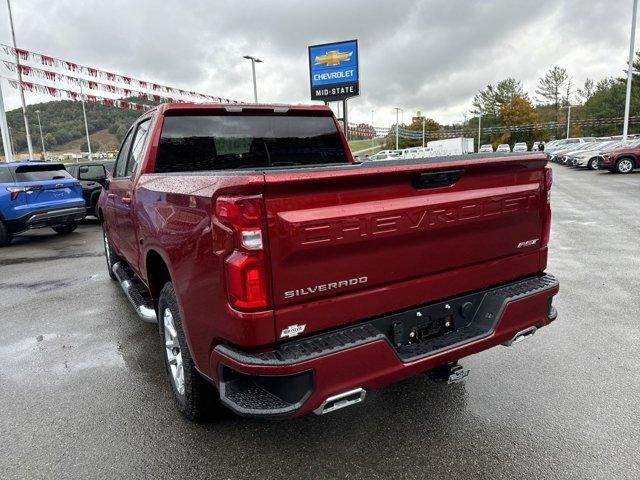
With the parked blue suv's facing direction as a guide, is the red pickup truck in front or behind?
behind

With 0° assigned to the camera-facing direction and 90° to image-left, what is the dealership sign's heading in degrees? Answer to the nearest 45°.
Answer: approximately 0°

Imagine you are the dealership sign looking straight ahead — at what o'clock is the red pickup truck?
The red pickup truck is roughly at 12 o'clock from the dealership sign.

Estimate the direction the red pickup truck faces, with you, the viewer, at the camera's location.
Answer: facing away from the viewer and to the left of the viewer

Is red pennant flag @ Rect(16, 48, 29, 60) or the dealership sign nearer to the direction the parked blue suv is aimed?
the red pennant flag

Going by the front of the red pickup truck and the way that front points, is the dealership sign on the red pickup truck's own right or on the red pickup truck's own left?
on the red pickup truck's own right

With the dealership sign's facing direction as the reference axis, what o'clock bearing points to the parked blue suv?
The parked blue suv is roughly at 1 o'clock from the dealership sign.

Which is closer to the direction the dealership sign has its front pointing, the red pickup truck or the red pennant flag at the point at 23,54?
the red pickup truck

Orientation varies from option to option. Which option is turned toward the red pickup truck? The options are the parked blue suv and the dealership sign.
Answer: the dealership sign

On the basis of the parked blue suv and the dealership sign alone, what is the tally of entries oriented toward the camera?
1

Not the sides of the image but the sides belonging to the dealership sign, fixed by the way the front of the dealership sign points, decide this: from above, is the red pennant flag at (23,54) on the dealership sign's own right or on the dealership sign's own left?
on the dealership sign's own right

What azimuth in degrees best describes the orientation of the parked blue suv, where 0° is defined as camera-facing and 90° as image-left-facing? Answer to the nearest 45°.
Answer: approximately 135°

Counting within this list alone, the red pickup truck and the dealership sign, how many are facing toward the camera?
1
